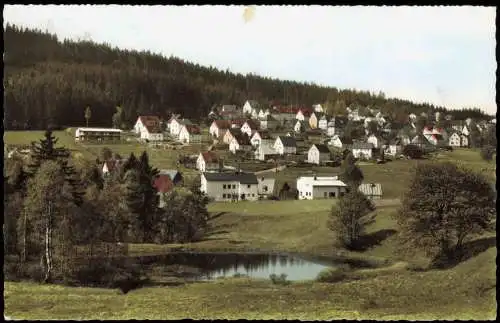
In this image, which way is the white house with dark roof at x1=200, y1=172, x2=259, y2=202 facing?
toward the camera

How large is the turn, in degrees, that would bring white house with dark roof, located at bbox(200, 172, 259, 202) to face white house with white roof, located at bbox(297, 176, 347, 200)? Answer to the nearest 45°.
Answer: approximately 90° to its left

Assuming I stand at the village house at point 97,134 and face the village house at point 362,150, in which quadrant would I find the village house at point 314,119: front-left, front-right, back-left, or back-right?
front-left

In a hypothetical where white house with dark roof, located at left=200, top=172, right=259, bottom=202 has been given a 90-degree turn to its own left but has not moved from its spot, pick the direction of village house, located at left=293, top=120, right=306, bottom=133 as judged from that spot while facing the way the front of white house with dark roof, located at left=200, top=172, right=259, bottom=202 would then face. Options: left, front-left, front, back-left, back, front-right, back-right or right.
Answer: front-left

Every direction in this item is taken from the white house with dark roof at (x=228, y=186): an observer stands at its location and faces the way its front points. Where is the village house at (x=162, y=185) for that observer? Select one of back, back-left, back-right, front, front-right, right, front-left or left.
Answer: right

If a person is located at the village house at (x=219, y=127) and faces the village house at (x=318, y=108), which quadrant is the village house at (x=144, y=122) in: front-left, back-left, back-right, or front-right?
back-left

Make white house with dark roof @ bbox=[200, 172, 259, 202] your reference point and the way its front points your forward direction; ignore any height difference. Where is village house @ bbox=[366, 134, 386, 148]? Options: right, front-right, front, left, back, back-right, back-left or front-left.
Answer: left

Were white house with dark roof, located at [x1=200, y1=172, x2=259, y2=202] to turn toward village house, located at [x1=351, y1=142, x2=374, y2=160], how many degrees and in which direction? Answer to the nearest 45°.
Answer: approximately 90° to its left

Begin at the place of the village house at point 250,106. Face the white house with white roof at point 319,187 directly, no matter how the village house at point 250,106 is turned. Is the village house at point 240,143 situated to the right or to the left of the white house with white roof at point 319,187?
right

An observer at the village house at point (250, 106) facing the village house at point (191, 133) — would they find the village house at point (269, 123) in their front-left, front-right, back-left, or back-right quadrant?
front-left

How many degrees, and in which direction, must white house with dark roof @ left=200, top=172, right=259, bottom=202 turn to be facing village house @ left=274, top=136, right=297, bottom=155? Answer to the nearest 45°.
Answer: approximately 135° to its left

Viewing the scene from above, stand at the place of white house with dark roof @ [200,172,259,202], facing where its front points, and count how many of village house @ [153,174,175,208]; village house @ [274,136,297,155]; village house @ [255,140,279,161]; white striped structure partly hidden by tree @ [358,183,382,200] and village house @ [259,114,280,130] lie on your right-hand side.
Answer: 1

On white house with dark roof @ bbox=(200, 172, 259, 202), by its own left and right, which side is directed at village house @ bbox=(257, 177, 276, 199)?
left

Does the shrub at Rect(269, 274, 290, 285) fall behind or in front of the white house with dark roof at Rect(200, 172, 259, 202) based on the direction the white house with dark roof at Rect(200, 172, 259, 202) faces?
in front

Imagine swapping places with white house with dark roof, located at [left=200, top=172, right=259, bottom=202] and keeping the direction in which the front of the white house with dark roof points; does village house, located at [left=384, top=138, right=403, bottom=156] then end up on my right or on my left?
on my left

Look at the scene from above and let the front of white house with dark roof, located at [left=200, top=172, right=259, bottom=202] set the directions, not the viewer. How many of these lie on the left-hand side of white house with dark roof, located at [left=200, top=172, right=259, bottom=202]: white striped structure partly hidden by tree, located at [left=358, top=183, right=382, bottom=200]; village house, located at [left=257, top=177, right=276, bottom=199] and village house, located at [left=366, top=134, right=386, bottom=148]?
3

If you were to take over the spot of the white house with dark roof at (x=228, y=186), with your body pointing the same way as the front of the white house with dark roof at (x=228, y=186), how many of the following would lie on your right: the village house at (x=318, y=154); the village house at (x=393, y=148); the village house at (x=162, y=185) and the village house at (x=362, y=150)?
1
